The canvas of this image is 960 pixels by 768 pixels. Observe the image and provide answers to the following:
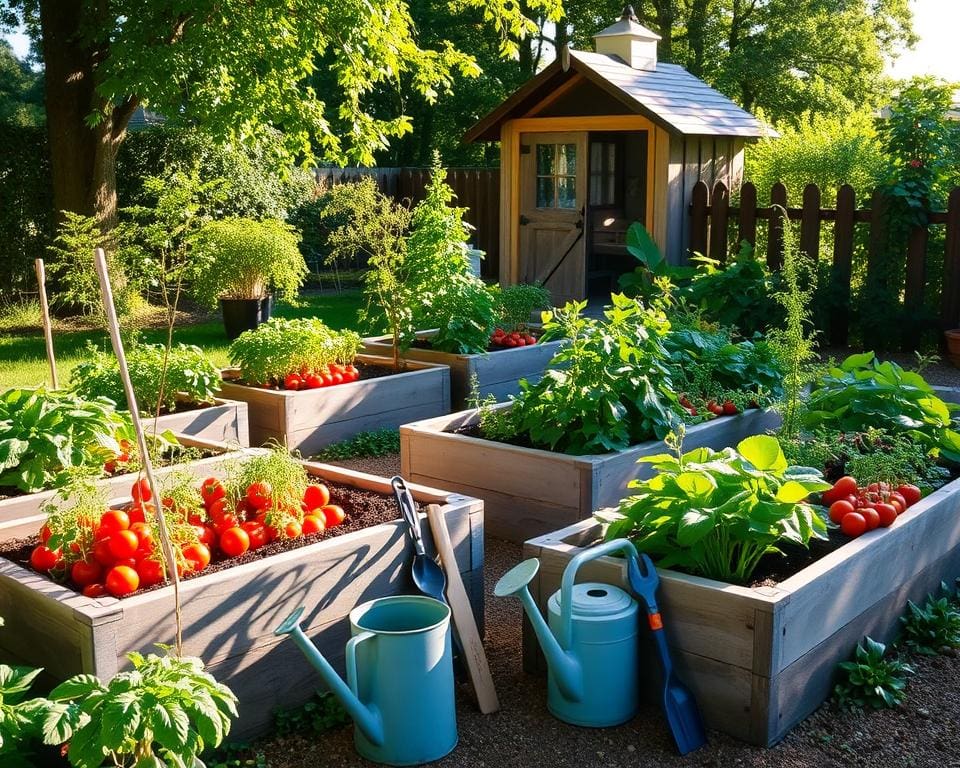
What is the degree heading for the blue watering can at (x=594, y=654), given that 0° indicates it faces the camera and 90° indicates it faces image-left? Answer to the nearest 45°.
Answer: approximately 45°

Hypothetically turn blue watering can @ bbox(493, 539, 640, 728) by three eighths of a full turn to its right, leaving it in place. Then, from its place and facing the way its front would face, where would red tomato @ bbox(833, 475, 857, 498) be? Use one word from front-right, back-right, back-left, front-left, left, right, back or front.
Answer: front-right

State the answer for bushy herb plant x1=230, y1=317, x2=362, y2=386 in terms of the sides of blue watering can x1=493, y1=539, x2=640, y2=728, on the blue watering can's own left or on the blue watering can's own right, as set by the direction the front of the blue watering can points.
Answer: on the blue watering can's own right

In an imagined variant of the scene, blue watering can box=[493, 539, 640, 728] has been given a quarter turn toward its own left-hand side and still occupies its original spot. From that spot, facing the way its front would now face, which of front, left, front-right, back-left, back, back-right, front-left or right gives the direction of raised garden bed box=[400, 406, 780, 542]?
back-left

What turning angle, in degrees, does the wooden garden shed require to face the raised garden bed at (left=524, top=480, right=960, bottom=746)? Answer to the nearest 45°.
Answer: approximately 45° to its left

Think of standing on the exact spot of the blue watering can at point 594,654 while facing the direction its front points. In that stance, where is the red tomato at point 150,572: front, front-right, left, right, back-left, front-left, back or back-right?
front-right

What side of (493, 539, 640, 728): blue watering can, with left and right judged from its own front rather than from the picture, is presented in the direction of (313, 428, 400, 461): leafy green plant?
right

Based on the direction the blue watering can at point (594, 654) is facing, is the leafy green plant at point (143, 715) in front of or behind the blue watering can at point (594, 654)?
in front

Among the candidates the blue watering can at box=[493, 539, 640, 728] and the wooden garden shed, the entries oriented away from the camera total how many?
0

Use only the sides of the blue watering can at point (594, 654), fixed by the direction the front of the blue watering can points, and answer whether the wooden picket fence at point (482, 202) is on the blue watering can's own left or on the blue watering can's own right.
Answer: on the blue watering can's own right
